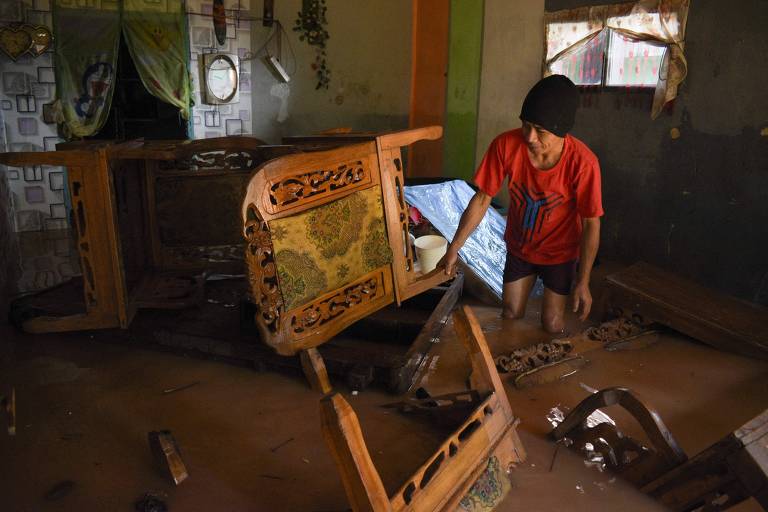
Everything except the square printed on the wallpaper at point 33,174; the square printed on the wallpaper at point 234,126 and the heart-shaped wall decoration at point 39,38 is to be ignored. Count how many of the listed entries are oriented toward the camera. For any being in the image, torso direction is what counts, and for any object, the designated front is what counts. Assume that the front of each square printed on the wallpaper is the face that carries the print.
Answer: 3

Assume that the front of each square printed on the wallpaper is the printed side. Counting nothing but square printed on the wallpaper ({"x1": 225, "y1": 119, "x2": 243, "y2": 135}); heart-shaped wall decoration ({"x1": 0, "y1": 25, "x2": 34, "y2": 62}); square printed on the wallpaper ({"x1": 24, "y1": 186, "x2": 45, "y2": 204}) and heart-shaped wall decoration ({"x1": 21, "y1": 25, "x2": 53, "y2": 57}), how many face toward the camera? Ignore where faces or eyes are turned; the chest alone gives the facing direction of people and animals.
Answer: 4

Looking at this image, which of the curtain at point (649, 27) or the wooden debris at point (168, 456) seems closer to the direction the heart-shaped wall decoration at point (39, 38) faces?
the wooden debris

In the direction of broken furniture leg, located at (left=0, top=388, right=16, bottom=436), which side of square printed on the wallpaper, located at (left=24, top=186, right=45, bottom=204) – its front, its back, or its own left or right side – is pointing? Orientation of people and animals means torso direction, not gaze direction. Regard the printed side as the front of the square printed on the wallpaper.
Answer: front

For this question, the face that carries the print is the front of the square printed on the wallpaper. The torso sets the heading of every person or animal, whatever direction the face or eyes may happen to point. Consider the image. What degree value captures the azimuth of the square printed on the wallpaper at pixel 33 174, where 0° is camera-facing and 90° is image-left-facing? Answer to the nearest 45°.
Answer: approximately 0°

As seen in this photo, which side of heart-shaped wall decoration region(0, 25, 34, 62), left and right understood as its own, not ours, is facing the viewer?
front

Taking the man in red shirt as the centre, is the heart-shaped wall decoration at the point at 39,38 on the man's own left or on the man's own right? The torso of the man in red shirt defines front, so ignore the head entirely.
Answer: on the man's own right

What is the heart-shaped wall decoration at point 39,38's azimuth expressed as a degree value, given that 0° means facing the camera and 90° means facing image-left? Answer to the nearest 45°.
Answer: approximately 0°

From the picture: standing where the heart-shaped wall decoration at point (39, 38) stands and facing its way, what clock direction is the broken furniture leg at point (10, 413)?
The broken furniture leg is roughly at 12 o'clock from the heart-shaped wall decoration.

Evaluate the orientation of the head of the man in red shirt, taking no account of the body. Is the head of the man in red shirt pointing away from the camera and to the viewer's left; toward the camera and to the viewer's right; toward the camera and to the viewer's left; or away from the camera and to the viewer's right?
toward the camera and to the viewer's left

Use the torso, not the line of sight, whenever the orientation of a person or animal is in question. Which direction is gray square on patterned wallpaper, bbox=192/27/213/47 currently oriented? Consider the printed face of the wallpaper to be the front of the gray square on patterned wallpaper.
toward the camera

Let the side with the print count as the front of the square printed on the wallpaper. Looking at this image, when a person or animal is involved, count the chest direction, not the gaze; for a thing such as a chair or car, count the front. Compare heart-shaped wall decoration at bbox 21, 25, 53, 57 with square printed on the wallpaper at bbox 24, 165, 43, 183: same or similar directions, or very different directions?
same or similar directions
